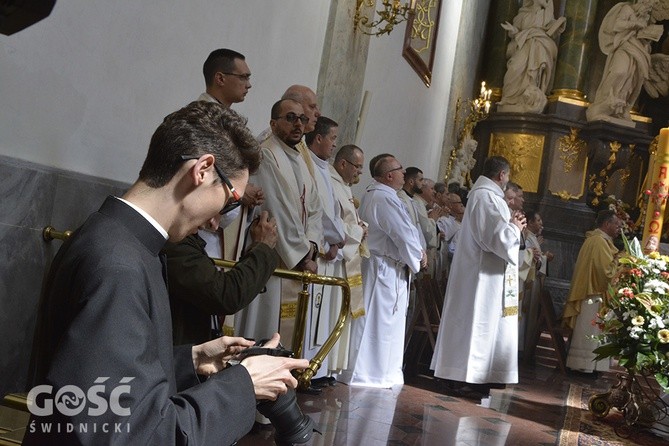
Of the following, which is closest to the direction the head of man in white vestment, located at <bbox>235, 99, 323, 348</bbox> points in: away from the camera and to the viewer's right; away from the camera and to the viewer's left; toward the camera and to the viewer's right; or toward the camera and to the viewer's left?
toward the camera and to the viewer's right

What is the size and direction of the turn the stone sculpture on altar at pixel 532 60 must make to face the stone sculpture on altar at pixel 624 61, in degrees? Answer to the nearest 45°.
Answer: approximately 90° to its left

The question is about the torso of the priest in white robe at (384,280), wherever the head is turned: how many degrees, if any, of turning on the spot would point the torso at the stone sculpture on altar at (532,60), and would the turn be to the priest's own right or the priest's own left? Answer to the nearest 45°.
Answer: approximately 90° to the priest's own left

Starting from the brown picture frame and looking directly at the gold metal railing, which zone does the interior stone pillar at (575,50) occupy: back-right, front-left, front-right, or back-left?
back-left

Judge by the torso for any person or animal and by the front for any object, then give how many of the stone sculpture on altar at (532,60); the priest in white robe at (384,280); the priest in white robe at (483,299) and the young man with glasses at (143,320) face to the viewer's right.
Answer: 3

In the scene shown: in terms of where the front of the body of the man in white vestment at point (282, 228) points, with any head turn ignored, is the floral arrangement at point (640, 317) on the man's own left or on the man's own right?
on the man's own left

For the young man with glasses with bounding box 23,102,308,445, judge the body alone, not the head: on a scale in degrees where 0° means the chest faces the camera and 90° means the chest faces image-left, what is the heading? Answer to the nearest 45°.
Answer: approximately 270°

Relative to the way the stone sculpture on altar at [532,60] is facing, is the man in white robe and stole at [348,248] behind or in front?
in front

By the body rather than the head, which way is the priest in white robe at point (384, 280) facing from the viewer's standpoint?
to the viewer's right

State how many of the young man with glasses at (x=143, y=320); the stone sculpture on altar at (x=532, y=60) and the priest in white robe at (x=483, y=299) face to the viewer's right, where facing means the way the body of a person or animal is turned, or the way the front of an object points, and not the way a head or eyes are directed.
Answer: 2

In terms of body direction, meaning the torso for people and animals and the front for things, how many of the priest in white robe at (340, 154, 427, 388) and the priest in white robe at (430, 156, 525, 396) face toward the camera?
0

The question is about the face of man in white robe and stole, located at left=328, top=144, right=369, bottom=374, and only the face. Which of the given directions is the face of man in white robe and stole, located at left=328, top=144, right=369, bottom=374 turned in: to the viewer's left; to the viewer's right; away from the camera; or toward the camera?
to the viewer's right
